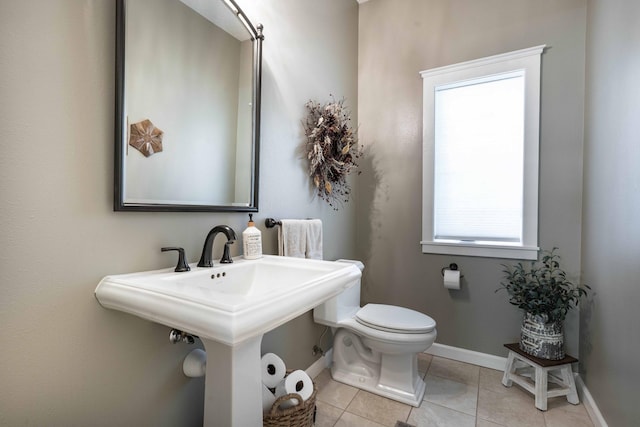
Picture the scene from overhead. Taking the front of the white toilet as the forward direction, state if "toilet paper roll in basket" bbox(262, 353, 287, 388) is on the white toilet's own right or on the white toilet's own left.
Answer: on the white toilet's own right

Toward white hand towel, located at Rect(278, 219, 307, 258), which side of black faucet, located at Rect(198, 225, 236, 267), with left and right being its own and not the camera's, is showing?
left
